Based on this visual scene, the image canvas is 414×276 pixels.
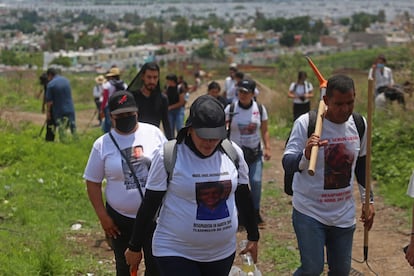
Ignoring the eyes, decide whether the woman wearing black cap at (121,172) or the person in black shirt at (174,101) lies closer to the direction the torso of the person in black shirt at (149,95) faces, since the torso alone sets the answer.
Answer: the woman wearing black cap

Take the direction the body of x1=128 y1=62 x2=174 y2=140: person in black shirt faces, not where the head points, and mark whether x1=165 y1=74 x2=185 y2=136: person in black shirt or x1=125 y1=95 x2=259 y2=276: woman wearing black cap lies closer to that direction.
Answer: the woman wearing black cap

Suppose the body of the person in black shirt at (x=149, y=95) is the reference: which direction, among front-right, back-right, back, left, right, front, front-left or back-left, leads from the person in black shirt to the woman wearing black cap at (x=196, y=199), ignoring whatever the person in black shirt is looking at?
front

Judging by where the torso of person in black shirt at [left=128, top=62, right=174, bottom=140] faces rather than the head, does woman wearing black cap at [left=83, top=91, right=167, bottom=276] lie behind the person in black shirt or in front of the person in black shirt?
in front

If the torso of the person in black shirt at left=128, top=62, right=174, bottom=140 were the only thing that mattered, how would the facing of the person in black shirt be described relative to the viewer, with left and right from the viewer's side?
facing the viewer
